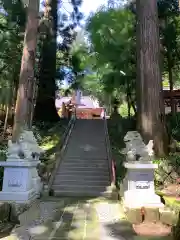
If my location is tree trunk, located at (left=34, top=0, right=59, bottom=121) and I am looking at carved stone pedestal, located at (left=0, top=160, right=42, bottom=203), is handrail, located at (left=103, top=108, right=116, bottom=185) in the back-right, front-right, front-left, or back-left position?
front-left

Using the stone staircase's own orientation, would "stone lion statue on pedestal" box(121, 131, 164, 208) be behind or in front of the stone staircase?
in front

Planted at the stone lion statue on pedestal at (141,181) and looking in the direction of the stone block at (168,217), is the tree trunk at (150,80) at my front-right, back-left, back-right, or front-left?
back-left

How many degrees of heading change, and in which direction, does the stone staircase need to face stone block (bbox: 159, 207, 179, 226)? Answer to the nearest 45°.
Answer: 0° — it already faces it

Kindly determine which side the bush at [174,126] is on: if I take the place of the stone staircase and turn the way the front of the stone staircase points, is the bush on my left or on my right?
on my left

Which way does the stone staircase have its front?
toward the camera

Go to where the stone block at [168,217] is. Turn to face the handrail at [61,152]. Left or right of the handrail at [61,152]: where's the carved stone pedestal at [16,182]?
left
